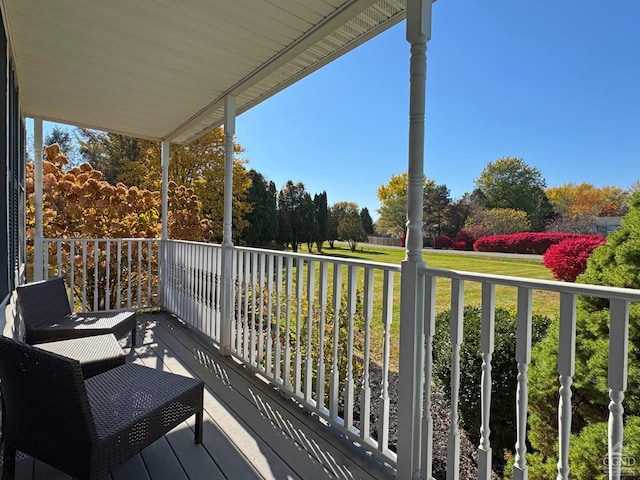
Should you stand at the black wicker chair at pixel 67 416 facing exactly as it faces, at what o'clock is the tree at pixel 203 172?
The tree is roughly at 11 o'clock from the black wicker chair.

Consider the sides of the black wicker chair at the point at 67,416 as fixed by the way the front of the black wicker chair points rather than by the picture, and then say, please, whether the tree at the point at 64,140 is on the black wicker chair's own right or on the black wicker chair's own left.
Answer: on the black wicker chair's own left

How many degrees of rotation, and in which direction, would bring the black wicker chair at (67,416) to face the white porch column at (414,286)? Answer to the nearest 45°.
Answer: approximately 45° to its right

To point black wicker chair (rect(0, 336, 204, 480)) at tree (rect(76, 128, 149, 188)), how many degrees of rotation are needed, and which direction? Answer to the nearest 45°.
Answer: approximately 45° to its left

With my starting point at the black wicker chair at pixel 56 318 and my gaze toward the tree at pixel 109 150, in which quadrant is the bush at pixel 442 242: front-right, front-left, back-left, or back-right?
front-right

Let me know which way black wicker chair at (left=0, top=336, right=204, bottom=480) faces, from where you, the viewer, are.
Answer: facing away from the viewer and to the right of the viewer

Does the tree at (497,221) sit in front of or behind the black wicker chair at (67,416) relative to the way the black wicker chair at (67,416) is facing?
in front

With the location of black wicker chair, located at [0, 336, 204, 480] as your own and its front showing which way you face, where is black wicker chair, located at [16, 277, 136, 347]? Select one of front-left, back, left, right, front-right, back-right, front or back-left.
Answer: front-left

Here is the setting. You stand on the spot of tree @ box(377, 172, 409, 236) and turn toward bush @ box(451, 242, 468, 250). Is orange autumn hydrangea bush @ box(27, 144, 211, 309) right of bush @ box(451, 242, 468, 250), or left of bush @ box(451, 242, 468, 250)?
right

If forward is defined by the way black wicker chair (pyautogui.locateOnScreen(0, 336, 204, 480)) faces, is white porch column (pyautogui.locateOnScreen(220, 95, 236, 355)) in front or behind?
in front

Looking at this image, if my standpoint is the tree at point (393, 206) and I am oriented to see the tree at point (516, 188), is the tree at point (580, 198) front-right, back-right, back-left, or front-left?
front-left

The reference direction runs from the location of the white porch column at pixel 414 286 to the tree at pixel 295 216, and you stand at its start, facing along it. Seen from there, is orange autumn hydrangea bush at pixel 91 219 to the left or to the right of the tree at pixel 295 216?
left

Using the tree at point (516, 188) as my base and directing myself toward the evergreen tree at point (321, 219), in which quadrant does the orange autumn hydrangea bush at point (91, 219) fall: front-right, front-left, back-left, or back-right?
front-left
